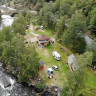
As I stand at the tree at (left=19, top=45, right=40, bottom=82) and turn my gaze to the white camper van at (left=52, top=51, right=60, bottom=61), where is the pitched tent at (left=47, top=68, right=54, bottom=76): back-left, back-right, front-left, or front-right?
front-right

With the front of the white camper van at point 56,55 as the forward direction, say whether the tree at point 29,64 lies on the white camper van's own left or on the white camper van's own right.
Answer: on the white camper van's own right

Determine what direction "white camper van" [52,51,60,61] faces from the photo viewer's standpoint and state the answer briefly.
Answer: facing the viewer and to the right of the viewer

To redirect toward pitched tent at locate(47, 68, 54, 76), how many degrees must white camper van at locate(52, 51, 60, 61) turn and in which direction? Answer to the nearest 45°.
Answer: approximately 45° to its right
